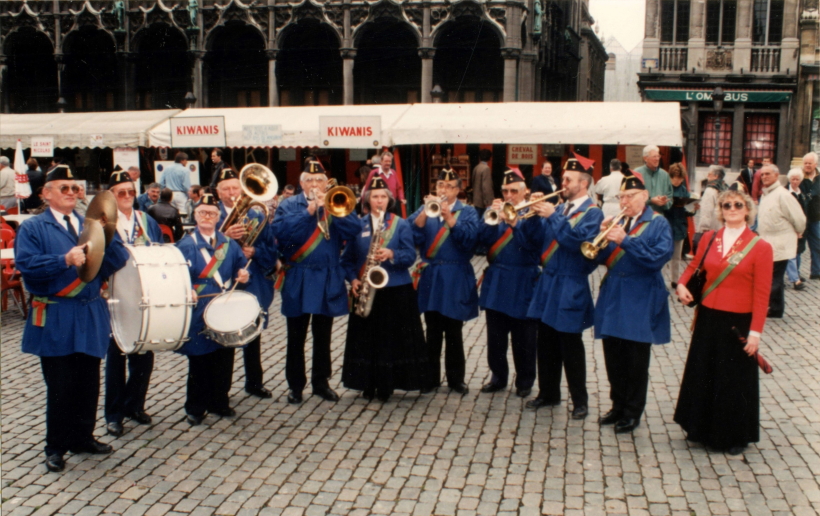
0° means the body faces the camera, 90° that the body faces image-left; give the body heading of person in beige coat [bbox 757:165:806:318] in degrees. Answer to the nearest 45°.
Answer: approximately 45°

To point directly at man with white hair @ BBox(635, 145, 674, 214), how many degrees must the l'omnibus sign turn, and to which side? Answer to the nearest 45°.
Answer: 0° — it already faces them

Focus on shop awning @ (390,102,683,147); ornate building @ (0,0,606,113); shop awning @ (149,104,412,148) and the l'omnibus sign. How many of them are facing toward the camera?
4

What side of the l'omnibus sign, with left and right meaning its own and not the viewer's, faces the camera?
front

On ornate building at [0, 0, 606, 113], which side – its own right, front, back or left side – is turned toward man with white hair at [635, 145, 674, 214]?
front

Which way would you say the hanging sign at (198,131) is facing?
toward the camera

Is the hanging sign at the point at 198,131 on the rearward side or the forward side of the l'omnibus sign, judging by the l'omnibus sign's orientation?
on the forward side

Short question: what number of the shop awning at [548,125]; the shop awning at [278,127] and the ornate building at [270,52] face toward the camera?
3

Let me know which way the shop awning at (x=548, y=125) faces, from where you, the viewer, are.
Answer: facing the viewer

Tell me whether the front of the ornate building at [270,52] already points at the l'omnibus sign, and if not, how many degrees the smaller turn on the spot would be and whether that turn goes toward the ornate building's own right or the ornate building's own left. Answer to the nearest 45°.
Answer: approximately 90° to the ornate building's own left

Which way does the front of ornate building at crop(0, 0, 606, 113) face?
toward the camera

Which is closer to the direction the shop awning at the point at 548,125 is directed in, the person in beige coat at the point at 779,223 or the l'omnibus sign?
the person in beige coat

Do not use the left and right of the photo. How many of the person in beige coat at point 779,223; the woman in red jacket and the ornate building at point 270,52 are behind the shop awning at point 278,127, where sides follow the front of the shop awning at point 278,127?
1

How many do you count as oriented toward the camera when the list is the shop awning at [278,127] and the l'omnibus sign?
2

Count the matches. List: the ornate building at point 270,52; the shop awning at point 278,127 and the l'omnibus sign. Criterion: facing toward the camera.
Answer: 3

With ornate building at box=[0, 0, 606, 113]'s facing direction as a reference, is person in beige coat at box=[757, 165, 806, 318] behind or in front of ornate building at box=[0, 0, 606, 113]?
in front

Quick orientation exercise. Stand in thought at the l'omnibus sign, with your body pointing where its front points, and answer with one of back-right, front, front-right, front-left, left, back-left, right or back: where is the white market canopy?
front-right
